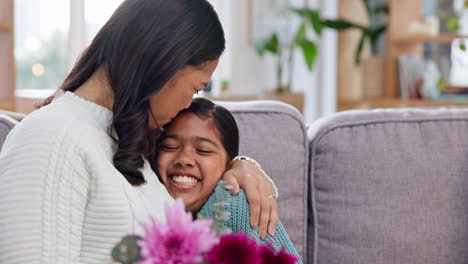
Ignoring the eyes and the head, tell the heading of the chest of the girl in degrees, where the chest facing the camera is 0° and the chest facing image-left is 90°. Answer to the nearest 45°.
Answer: approximately 45°

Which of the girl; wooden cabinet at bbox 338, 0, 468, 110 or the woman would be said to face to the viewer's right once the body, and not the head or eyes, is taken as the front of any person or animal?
the woman

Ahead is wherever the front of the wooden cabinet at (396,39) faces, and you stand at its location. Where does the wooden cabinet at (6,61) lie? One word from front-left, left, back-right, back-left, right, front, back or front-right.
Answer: front-right

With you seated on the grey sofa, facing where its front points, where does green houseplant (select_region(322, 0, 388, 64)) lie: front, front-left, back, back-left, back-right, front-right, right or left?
back

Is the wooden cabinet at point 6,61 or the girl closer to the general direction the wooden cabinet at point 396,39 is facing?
the girl

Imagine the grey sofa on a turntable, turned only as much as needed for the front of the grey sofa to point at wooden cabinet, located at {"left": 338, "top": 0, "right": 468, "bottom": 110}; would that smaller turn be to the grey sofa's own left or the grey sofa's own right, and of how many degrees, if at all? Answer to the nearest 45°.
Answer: approximately 180°

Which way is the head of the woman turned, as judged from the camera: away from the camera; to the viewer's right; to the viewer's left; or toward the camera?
to the viewer's right

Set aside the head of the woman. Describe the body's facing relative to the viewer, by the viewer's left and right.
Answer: facing to the right of the viewer

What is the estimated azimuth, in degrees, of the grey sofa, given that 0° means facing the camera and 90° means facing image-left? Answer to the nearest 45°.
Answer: approximately 0°

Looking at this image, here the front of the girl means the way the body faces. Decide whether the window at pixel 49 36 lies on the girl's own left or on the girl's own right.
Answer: on the girl's own right
